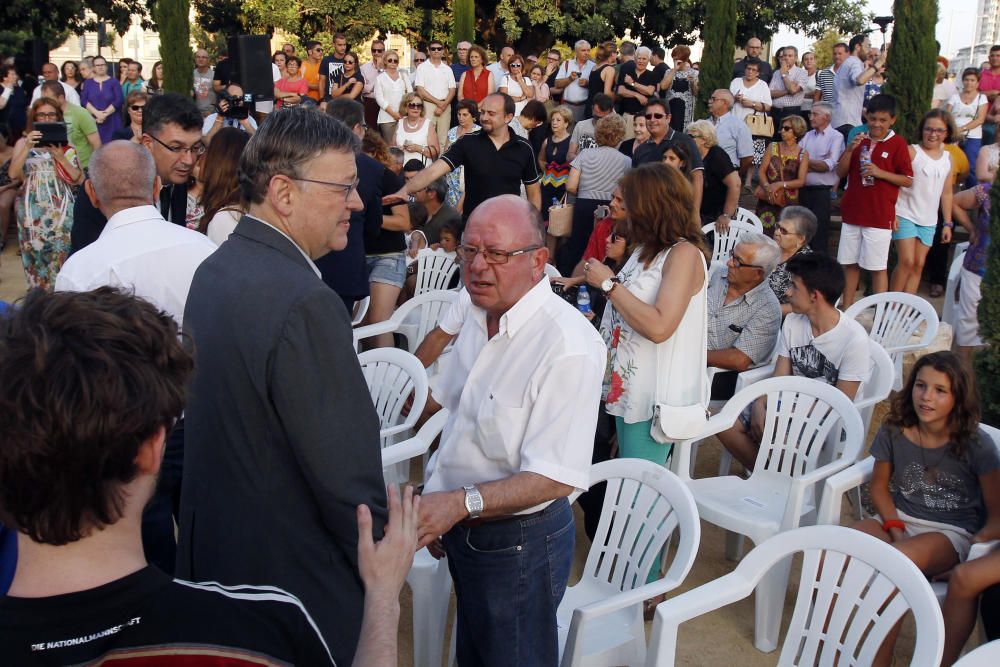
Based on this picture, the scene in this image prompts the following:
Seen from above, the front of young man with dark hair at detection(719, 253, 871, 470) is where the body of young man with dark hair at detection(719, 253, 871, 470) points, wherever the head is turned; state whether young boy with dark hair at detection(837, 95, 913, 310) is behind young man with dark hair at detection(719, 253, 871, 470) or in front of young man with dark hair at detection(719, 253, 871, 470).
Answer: behind

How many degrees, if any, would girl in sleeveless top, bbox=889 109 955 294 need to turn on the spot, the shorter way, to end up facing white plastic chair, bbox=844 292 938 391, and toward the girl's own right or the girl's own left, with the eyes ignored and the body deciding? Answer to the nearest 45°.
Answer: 0° — they already face it

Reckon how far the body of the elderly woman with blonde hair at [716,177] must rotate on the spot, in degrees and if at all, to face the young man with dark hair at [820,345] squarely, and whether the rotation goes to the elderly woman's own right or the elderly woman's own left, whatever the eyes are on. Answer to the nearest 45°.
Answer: approximately 90° to the elderly woman's own left

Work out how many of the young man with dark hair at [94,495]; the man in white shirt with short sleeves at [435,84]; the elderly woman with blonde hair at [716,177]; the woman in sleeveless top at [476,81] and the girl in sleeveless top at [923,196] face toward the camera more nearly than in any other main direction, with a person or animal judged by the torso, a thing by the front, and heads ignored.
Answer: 3

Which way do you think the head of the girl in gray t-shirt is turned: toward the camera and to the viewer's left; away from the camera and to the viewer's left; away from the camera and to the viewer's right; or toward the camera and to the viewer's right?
toward the camera and to the viewer's left

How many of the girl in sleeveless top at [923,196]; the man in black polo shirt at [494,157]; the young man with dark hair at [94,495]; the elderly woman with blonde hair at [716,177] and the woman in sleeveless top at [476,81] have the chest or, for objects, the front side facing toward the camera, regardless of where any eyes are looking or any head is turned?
3

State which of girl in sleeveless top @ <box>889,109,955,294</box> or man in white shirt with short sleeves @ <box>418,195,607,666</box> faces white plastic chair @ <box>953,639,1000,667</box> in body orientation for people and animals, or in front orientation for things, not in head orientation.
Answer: the girl in sleeveless top

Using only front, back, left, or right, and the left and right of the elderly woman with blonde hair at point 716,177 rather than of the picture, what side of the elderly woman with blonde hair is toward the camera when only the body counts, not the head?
left

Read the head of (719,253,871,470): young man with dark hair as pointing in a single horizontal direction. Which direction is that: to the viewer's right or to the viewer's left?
to the viewer's left

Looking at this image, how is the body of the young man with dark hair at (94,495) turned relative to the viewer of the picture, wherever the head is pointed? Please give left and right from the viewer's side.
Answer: facing away from the viewer

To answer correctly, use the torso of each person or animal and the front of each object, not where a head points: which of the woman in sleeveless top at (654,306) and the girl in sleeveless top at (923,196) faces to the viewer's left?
the woman in sleeveless top at (654,306)
